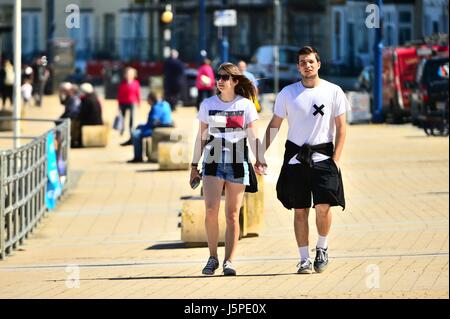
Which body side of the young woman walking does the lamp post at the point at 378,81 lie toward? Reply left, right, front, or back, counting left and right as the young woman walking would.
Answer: back

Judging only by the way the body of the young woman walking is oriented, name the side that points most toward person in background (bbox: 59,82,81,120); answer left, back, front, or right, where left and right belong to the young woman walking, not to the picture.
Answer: back

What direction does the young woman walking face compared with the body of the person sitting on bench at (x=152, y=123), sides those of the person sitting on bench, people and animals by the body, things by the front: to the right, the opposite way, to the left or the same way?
to the left

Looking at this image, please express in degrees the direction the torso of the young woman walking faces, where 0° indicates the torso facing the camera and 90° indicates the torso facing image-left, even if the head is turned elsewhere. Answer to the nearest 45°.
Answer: approximately 0°

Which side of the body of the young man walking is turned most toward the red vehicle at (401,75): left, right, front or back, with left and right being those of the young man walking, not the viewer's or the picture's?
back

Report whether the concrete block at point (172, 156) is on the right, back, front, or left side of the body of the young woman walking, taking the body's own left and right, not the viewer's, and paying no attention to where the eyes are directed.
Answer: back

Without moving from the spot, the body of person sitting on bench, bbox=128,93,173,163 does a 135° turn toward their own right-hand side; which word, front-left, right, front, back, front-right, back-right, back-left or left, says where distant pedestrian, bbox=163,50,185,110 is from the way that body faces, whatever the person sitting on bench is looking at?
front-left

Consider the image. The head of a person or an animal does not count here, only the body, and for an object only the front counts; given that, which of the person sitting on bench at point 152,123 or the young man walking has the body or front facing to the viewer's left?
the person sitting on bench

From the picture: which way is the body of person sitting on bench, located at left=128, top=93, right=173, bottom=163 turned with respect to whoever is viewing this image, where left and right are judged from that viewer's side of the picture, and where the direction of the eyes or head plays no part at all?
facing to the left of the viewer

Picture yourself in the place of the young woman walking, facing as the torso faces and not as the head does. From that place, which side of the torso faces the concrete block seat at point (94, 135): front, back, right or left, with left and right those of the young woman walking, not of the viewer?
back

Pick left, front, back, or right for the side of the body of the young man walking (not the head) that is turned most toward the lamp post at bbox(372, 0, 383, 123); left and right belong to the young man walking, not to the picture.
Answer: back

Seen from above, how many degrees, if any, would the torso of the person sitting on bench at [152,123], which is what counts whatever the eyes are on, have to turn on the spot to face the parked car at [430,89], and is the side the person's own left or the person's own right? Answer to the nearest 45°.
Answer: approximately 135° to the person's own right

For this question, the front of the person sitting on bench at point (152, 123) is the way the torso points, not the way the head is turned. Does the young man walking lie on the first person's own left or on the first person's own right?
on the first person's own left

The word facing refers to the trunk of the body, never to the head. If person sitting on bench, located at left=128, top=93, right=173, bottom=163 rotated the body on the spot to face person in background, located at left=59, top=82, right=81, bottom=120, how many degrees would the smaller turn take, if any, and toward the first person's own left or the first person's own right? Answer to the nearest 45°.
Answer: approximately 90° to the first person's own right

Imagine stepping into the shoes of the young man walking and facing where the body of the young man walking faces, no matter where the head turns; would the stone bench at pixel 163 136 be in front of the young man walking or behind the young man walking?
behind
